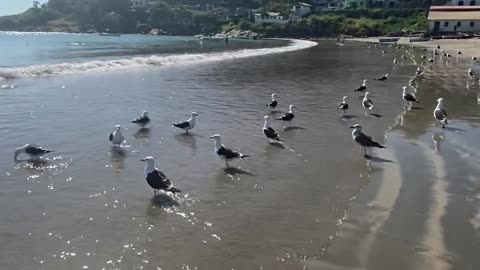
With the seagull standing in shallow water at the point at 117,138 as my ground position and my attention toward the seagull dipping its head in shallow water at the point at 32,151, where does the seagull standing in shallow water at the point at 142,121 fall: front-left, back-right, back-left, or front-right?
back-right

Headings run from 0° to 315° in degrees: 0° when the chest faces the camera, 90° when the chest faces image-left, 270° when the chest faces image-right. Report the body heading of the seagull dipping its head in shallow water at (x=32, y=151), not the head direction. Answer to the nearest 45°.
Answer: approximately 90°

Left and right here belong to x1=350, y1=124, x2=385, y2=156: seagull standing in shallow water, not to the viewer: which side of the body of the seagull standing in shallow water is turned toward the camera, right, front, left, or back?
left

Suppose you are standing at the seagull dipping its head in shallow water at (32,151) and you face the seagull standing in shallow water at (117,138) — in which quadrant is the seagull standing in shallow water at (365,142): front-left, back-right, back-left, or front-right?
front-right

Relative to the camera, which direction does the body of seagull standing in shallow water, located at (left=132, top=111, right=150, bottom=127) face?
to the viewer's right

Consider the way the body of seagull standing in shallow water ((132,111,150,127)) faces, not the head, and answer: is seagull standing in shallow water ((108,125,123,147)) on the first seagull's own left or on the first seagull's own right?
on the first seagull's own right

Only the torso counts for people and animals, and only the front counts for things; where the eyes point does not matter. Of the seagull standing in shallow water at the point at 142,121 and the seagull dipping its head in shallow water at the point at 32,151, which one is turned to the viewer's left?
the seagull dipping its head in shallow water at the point at 32,151

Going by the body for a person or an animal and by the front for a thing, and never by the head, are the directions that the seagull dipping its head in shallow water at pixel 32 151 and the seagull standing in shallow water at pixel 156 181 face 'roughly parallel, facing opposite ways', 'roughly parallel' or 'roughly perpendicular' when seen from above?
roughly parallel

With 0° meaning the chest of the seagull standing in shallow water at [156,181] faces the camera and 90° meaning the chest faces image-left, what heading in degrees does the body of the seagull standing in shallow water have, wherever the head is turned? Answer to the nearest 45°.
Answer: approximately 90°

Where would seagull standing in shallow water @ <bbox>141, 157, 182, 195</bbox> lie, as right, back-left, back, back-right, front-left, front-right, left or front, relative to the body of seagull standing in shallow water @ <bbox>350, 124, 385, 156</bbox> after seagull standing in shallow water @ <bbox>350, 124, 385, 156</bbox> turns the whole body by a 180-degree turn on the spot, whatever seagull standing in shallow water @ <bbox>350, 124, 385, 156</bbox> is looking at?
back-right

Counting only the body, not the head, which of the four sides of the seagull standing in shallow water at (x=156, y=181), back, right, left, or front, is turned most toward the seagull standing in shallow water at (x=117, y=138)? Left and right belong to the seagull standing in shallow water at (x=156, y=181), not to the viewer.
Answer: right
